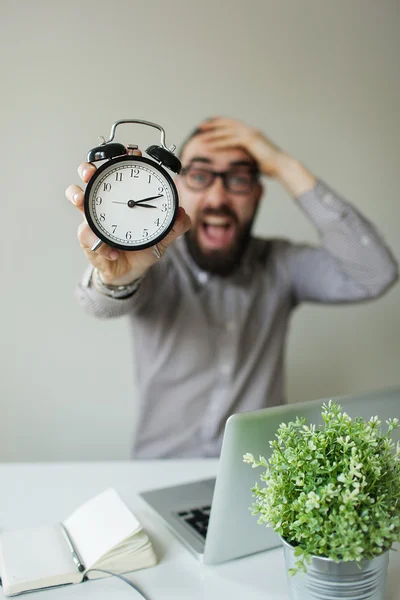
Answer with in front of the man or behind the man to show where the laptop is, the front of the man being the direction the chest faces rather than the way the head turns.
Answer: in front

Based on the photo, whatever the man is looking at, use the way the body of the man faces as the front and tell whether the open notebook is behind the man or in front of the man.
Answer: in front

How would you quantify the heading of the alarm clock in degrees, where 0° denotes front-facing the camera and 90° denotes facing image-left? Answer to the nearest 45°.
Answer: approximately 0°

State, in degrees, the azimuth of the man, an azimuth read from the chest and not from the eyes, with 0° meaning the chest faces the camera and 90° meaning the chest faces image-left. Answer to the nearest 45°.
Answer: approximately 0°

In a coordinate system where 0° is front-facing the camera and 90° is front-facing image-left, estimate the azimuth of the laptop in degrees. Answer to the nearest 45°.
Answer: approximately 135°
